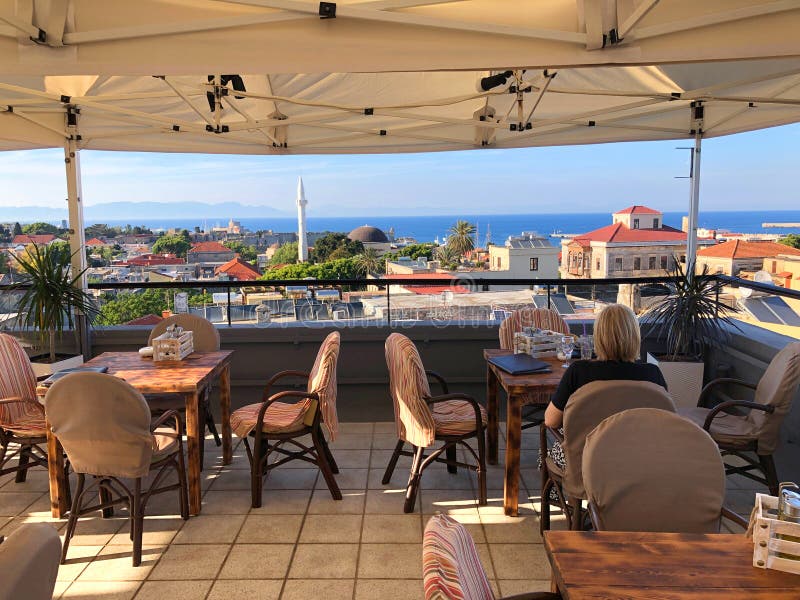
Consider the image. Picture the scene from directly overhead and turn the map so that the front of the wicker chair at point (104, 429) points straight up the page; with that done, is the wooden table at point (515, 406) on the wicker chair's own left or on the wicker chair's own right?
on the wicker chair's own right

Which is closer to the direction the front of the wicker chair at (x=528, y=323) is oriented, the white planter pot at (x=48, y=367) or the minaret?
the white planter pot

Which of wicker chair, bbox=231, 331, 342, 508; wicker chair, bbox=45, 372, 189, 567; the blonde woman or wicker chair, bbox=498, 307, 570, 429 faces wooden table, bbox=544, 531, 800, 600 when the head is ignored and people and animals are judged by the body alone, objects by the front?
wicker chair, bbox=498, 307, 570, 429

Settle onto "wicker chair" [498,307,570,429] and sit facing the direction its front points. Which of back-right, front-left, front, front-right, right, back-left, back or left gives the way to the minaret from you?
back-right

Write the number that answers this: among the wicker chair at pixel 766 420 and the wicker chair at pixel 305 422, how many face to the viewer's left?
2

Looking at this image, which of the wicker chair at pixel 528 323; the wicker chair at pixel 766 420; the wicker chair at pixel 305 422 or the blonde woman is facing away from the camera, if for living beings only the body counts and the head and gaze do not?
the blonde woman

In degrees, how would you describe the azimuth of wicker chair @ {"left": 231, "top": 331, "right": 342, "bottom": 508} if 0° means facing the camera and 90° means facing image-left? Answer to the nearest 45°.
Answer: approximately 90°

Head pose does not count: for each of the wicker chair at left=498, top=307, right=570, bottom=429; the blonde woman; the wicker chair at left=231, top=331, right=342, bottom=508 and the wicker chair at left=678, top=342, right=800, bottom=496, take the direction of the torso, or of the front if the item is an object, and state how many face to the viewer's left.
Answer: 2

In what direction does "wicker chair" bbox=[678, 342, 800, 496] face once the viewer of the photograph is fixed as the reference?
facing to the left of the viewer

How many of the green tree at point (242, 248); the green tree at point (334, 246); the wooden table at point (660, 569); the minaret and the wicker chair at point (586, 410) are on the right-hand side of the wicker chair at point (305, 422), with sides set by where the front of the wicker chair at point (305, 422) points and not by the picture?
3

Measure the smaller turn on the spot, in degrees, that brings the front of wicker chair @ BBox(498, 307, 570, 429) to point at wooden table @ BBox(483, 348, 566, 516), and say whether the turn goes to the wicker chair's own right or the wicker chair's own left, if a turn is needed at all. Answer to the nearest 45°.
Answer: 0° — it already faces it

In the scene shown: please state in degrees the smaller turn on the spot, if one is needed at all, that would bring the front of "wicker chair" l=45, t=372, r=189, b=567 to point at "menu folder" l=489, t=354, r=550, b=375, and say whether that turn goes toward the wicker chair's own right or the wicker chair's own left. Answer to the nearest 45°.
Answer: approximately 45° to the wicker chair's own right

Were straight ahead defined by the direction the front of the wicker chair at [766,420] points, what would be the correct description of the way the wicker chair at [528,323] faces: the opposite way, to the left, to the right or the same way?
to the left

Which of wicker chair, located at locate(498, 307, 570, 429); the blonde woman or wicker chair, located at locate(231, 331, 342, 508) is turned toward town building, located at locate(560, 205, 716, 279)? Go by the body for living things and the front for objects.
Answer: the blonde woman

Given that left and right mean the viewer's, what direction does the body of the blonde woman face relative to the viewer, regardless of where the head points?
facing away from the viewer

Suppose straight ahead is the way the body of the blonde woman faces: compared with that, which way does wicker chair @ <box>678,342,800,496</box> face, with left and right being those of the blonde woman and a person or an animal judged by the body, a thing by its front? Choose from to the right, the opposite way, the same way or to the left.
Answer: to the left

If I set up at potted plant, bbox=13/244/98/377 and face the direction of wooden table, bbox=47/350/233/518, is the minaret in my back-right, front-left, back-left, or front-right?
back-left
